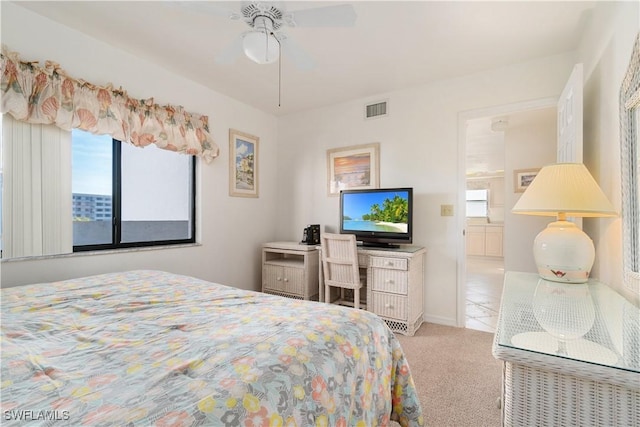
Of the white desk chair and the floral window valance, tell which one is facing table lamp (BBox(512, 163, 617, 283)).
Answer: the floral window valance

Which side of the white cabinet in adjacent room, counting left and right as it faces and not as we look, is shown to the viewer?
front

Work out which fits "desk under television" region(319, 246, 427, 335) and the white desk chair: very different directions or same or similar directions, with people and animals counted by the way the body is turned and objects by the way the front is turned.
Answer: very different directions

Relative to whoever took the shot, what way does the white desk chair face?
facing away from the viewer and to the right of the viewer

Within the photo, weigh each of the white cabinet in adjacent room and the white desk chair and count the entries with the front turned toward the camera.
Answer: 1

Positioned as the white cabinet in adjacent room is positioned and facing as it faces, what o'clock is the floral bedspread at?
The floral bedspread is roughly at 12 o'clock from the white cabinet in adjacent room.

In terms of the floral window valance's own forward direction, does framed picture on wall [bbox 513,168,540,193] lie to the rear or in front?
in front

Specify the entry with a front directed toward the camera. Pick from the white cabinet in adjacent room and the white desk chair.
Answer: the white cabinet in adjacent room

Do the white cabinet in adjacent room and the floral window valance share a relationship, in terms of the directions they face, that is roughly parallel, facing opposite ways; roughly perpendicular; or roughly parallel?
roughly perpendicular

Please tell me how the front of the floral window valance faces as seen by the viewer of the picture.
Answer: facing the viewer and to the right of the viewer

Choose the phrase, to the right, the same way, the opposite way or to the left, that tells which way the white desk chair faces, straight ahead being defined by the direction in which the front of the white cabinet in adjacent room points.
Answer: the opposite way

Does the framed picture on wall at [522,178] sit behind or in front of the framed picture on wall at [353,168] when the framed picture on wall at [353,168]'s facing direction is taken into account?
behind

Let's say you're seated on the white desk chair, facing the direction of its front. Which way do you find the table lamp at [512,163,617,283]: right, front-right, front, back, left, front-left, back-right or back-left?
right

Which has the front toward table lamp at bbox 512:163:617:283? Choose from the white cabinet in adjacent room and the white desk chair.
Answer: the white cabinet in adjacent room

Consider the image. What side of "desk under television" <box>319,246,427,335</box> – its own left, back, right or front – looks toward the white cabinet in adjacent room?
back

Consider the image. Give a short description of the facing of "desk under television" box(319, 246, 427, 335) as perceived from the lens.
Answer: facing the viewer and to the left of the viewer

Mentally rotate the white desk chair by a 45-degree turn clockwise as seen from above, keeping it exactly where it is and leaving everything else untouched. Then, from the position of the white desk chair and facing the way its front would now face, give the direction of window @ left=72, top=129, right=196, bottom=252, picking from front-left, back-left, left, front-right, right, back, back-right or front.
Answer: back

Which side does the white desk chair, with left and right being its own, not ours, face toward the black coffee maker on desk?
left
